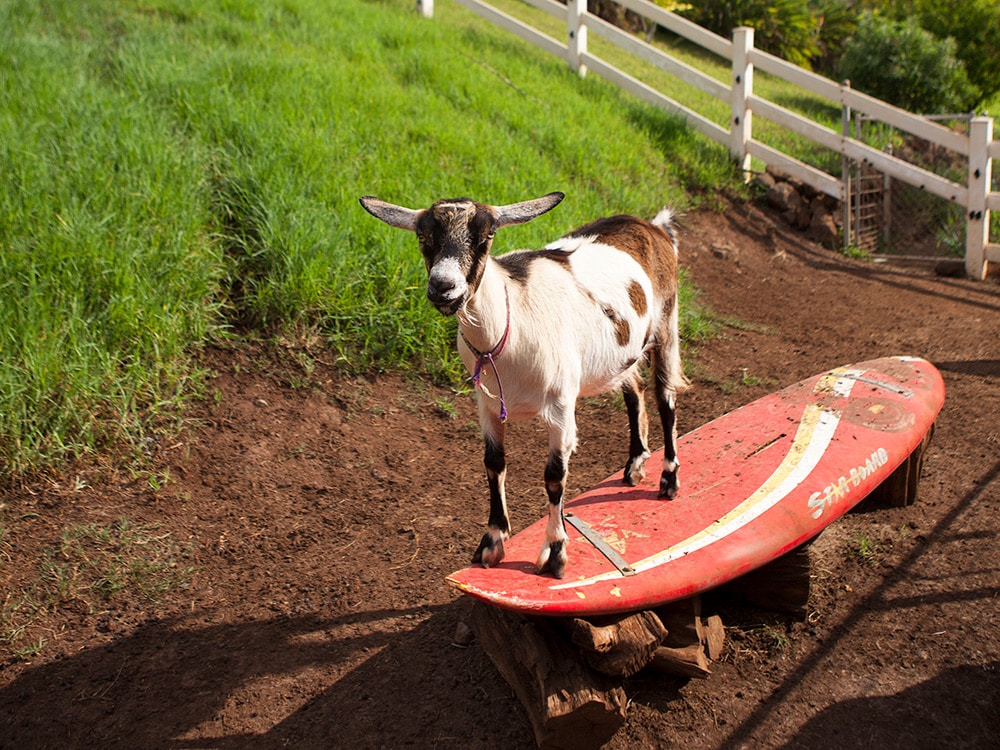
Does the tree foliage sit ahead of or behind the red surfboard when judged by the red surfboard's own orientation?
behind

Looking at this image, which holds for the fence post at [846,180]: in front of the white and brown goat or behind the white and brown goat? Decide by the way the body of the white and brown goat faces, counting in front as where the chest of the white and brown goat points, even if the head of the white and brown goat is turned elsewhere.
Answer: behind

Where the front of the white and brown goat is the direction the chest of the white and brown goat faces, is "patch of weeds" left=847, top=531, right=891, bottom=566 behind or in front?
behind

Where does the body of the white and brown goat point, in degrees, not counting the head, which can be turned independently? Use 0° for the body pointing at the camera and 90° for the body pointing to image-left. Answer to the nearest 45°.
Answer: approximately 45°

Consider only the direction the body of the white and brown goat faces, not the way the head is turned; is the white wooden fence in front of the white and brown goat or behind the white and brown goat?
behind

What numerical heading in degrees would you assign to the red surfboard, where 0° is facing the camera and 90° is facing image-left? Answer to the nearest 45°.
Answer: approximately 45°

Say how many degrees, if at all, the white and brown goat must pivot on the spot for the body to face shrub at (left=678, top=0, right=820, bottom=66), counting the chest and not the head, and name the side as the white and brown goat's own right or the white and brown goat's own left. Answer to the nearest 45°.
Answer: approximately 135° to the white and brown goat's own right
